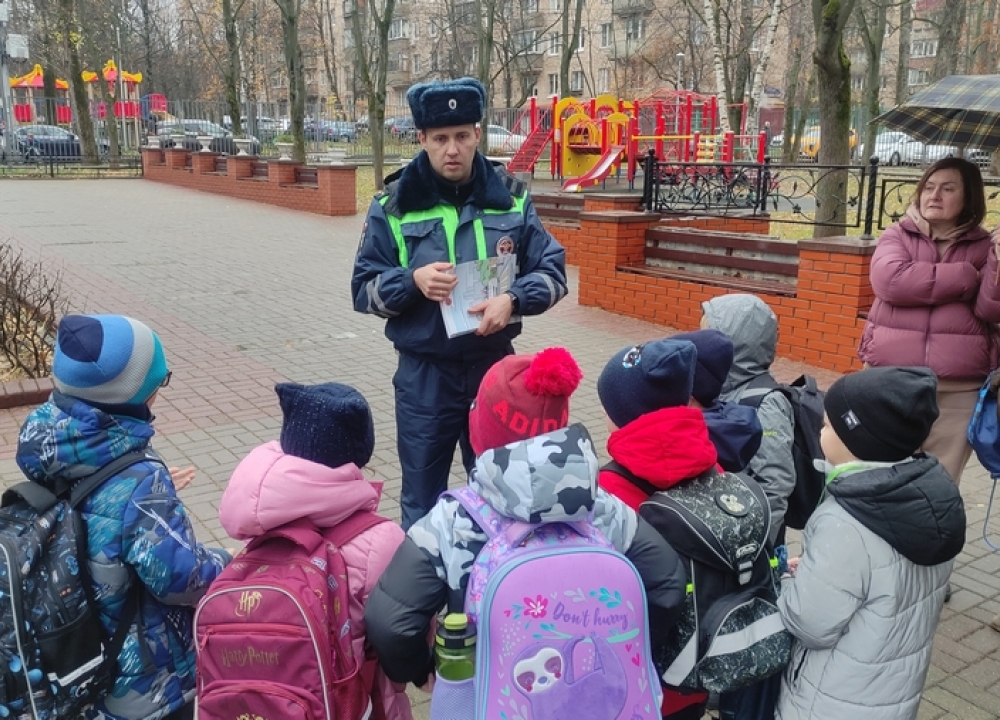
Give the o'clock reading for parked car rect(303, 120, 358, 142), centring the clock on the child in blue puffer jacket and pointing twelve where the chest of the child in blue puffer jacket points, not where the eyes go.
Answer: The parked car is roughly at 11 o'clock from the child in blue puffer jacket.

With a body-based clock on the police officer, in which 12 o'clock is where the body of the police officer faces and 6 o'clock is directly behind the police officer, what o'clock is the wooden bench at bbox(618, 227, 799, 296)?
The wooden bench is roughly at 7 o'clock from the police officer.

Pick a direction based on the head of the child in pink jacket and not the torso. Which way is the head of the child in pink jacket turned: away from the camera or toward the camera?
away from the camera

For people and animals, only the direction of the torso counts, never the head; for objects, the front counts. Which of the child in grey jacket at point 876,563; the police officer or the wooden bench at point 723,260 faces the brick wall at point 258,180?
the child in grey jacket

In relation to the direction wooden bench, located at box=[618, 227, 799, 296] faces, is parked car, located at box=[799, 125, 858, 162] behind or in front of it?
behind

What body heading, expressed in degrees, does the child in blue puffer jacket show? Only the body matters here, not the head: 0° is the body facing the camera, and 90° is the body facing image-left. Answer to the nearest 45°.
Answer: approximately 225°

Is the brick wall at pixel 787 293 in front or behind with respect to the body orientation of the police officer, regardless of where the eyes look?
behind

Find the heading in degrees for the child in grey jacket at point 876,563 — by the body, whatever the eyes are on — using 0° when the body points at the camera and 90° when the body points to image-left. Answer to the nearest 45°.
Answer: approximately 135°

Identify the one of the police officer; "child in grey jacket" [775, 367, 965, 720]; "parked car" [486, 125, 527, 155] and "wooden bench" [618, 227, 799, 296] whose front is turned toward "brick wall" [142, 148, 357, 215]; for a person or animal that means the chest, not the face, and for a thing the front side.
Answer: the child in grey jacket

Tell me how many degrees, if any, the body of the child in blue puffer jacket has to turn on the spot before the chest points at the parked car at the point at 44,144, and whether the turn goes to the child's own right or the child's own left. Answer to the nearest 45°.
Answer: approximately 45° to the child's own left

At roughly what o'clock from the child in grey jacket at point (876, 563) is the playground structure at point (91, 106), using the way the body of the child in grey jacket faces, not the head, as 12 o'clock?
The playground structure is roughly at 12 o'clock from the child in grey jacket.

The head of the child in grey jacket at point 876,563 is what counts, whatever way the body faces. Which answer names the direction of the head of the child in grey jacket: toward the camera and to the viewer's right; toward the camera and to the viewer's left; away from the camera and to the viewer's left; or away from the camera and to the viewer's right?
away from the camera and to the viewer's left
